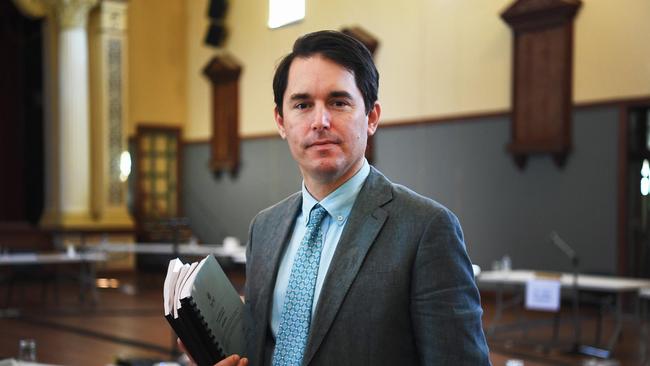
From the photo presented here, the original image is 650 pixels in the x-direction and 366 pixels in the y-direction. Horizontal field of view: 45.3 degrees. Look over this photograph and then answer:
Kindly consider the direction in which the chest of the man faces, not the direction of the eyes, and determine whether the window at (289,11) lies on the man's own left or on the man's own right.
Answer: on the man's own right

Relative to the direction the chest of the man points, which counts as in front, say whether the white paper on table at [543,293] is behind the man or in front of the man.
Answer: behind

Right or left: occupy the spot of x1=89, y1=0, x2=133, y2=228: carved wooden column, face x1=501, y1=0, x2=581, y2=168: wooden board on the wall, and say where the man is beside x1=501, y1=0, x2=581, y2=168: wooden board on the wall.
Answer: right

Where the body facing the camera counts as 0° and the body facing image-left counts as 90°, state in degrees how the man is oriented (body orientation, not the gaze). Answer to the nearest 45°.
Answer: approximately 45°

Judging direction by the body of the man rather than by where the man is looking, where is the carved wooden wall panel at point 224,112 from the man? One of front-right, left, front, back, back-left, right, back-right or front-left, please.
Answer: back-right

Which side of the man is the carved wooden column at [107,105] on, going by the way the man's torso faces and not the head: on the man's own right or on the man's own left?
on the man's own right
